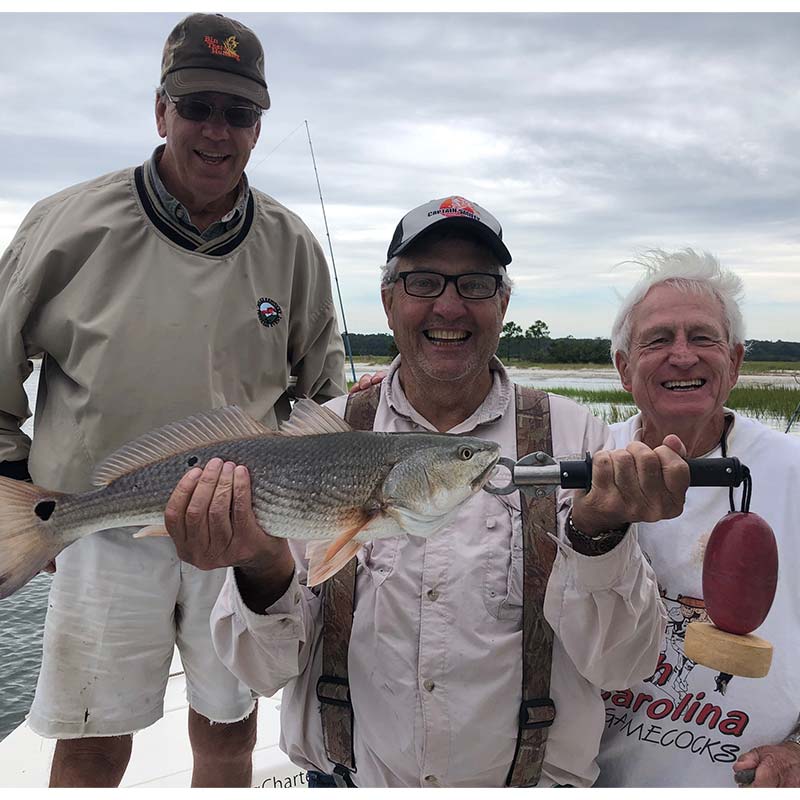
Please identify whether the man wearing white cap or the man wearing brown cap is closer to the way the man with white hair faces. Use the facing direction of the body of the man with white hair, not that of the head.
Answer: the man wearing white cap

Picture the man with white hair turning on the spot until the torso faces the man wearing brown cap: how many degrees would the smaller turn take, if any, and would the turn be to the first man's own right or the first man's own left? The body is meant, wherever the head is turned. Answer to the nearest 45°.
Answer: approximately 90° to the first man's own right

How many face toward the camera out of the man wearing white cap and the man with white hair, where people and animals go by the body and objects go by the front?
2

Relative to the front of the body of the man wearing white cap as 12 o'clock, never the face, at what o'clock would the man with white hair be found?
The man with white hair is roughly at 8 o'clock from the man wearing white cap.

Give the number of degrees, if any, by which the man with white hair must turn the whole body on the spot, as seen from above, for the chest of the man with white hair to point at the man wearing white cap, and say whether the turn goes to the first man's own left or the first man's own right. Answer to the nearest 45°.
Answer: approximately 45° to the first man's own right

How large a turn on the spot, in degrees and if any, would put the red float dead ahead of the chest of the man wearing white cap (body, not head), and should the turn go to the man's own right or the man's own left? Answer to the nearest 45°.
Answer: approximately 45° to the man's own left
